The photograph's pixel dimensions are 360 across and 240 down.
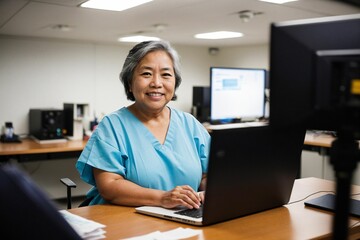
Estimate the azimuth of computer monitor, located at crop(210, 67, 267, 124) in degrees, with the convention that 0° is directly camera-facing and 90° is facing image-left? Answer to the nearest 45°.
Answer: approximately 315°

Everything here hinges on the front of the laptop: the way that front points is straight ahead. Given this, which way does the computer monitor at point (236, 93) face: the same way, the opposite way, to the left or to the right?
the opposite way

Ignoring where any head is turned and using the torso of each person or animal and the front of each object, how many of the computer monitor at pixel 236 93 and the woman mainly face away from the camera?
0

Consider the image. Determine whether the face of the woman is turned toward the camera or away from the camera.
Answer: toward the camera

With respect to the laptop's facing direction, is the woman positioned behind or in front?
in front

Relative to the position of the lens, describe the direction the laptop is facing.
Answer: facing away from the viewer and to the left of the viewer

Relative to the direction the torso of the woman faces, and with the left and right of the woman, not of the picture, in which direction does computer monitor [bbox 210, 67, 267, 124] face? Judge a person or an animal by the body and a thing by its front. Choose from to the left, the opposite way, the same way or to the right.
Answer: the same way

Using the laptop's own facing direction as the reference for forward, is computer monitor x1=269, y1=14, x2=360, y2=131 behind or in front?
behind

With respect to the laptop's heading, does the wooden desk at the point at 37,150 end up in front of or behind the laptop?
in front

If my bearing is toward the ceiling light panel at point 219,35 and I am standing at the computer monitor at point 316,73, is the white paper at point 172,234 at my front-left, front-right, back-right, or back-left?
front-left

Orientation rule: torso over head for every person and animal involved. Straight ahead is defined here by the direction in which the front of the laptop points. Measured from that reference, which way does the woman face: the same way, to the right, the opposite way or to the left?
the opposite way

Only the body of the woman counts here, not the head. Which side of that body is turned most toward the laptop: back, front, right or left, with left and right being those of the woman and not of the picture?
front

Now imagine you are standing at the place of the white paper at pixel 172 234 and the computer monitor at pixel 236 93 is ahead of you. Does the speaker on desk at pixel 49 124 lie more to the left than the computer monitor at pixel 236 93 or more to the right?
left

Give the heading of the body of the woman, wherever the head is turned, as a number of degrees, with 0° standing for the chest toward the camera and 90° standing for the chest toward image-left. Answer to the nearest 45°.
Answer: approximately 315°

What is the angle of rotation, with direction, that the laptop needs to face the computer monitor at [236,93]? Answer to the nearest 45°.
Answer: approximately 45° to its right

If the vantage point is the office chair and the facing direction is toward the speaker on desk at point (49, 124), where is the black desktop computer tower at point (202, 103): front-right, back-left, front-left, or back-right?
front-right
